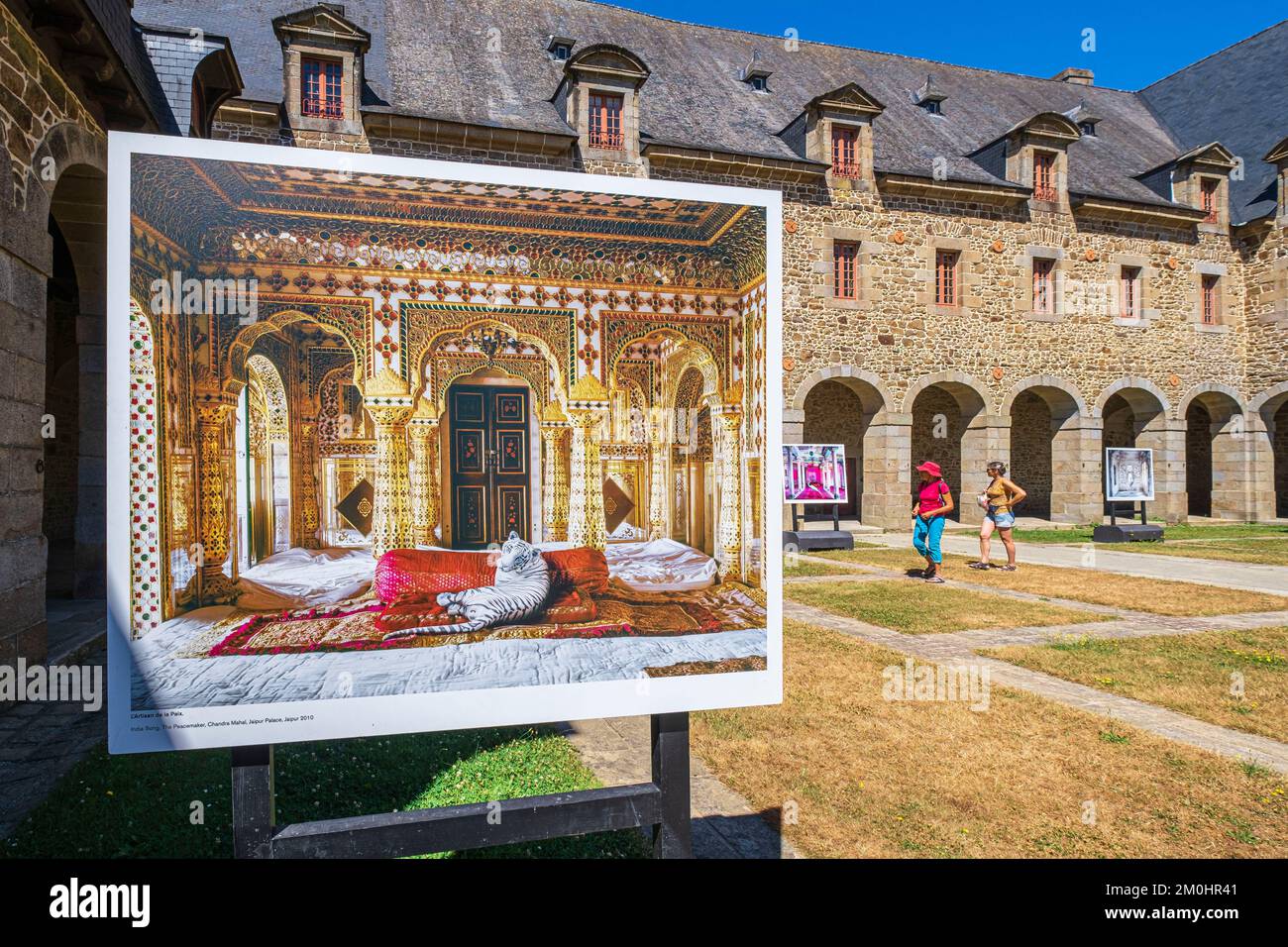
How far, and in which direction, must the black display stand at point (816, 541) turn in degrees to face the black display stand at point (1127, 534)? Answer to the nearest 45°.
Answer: approximately 135° to its left

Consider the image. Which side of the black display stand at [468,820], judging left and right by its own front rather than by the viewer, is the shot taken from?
front

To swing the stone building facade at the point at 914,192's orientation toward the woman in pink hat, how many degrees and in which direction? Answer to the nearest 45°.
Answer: approximately 45° to its right

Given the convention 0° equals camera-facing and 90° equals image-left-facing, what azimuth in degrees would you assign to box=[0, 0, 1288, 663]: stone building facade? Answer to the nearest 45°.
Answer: approximately 315°

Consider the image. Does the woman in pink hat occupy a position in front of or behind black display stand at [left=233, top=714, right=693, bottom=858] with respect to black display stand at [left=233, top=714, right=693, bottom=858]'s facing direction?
behind

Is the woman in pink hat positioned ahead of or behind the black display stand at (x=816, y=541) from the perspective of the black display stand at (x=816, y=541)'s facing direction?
ahead

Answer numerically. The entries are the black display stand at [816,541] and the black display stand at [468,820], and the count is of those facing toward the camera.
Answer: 2

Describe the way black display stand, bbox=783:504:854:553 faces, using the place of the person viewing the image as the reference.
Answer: facing the viewer

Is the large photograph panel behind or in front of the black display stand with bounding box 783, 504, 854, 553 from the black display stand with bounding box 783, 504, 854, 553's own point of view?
in front

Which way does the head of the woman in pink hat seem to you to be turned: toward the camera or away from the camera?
toward the camera
